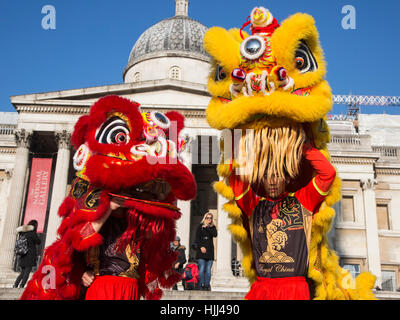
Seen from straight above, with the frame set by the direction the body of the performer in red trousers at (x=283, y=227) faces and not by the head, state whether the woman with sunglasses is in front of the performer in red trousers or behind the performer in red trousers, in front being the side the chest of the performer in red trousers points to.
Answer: behind

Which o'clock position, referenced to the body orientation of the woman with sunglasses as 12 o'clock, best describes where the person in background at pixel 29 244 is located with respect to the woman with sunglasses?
The person in background is roughly at 3 o'clock from the woman with sunglasses.

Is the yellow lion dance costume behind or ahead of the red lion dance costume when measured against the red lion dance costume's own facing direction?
ahead

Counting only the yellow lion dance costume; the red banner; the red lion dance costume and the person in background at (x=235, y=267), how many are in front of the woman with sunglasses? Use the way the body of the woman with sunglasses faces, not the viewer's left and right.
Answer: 2

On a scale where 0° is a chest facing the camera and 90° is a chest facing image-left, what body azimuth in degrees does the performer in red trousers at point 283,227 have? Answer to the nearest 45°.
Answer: approximately 0°

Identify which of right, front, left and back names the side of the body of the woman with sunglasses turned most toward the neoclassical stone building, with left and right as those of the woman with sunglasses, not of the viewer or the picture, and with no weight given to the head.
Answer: back

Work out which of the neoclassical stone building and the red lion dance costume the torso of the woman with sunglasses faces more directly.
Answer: the red lion dance costume

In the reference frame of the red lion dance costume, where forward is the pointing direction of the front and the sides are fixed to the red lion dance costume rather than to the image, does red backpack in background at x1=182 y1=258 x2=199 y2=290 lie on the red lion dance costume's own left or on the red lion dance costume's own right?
on the red lion dance costume's own left

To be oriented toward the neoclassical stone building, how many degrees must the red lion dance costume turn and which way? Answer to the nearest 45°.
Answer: approximately 135° to its left

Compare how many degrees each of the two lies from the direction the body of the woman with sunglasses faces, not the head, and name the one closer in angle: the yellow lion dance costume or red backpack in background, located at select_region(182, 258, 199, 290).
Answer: the yellow lion dance costume

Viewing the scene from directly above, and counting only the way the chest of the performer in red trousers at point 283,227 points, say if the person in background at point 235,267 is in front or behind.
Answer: behind

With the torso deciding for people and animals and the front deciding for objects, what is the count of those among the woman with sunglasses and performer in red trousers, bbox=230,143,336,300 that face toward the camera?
2

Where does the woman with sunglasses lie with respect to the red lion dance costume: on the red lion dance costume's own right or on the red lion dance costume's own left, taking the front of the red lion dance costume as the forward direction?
on the red lion dance costume's own left

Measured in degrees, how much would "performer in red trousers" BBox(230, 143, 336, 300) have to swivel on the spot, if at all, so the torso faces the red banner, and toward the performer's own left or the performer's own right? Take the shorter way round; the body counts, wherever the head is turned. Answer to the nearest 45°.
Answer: approximately 135° to the performer's own right

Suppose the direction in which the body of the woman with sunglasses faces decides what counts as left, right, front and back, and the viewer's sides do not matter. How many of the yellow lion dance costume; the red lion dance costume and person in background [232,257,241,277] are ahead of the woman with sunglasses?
2
